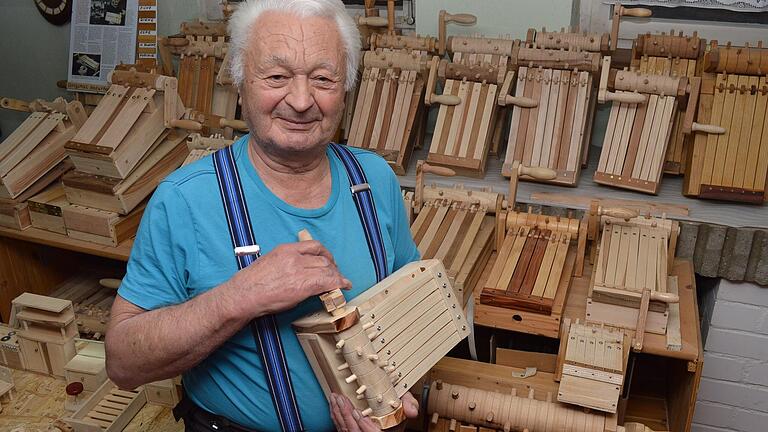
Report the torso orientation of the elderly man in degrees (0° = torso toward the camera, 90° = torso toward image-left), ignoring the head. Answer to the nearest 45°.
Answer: approximately 315°

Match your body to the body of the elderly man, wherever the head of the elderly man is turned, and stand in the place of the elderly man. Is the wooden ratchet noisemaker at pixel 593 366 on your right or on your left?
on your left

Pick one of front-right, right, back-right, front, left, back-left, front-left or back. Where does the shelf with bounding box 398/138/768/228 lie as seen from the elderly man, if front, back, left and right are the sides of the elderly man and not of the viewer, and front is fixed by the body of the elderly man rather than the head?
left

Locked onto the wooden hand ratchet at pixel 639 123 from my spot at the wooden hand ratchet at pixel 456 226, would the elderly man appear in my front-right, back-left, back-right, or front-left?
back-right

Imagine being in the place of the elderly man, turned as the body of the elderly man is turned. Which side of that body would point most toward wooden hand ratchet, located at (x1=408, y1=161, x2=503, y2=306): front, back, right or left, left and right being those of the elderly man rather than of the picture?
left

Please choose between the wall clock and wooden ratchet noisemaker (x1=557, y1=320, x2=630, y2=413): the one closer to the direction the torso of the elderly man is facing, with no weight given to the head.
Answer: the wooden ratchet noisemaker

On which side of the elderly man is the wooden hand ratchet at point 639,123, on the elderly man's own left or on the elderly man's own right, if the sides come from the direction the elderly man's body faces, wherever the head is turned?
on the elderly man's own left

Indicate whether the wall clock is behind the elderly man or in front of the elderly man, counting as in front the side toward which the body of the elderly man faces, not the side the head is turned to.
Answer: behind

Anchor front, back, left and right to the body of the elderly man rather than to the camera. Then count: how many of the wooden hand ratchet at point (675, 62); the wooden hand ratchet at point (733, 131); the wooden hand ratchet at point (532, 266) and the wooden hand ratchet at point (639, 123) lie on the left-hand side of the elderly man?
4

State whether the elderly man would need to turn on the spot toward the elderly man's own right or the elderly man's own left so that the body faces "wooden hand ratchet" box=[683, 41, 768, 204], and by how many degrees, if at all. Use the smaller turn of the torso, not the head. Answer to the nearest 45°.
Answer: approximately 90° to the elderly man's own left
